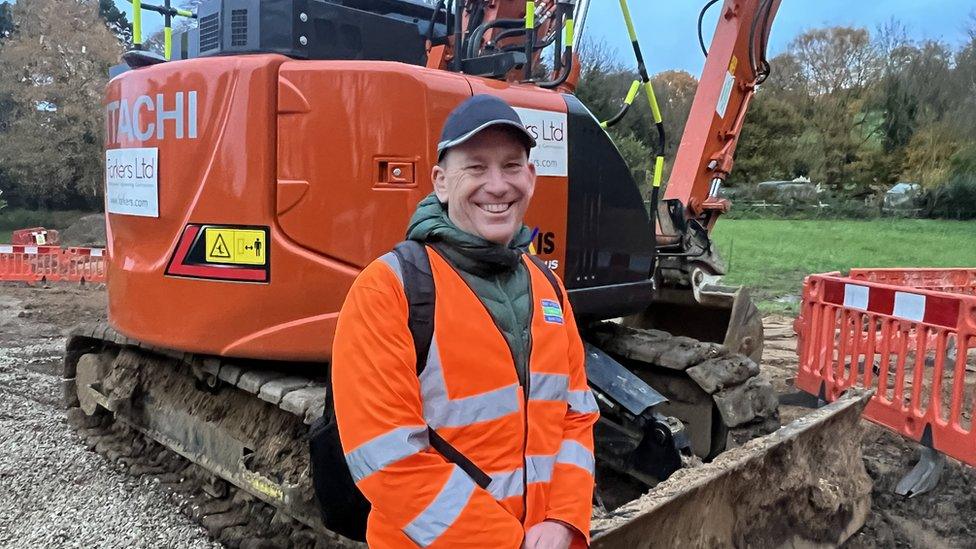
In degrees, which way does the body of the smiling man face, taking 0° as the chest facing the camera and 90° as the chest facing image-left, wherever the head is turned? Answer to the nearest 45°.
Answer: approximately 315°

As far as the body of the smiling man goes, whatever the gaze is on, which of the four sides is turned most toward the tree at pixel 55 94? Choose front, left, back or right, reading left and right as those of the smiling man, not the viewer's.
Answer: back

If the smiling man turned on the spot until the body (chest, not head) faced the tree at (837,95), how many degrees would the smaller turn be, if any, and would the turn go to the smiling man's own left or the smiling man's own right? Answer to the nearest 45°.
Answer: approximately 90° to the smiling man's own left

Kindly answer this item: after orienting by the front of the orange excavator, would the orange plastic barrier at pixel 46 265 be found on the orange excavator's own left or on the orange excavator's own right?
on the orange excavator's own left

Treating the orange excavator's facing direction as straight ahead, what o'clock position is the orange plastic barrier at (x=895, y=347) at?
The orange plastic barrier is roughly at 1 o'clock from the orange excavator.

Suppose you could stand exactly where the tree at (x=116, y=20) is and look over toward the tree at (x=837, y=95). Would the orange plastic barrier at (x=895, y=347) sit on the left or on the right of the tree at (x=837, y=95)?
right

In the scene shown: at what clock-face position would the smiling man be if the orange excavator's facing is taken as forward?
The smiling man is roughly at 4 o'clock from the orange excavator.

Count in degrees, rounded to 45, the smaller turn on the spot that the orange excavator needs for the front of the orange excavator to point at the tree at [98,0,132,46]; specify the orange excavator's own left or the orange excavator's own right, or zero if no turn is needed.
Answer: approximately 90° to the orange excavator's own left

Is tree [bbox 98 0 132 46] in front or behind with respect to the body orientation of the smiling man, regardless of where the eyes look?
behind

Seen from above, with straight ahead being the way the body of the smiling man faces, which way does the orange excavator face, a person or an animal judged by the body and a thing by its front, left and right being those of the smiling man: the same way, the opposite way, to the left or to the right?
to the left

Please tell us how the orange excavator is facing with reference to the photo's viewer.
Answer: facing away from the viewer and to the right of the viewer
